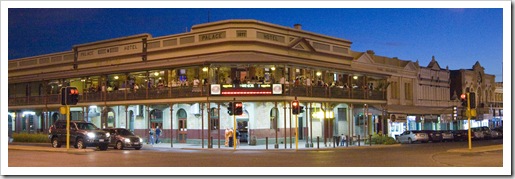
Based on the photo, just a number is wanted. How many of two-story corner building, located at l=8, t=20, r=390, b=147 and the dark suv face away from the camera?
0

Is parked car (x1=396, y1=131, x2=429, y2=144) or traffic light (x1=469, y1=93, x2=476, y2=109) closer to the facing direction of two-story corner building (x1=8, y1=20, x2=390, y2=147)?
the traffic light

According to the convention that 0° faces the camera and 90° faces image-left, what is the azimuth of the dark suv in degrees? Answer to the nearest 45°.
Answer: approximately 315°

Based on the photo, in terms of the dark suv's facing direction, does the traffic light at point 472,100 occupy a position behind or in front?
in front

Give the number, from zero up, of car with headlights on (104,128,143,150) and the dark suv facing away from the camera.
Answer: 0

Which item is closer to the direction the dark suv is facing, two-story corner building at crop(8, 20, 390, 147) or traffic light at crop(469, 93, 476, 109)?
the traffic light
